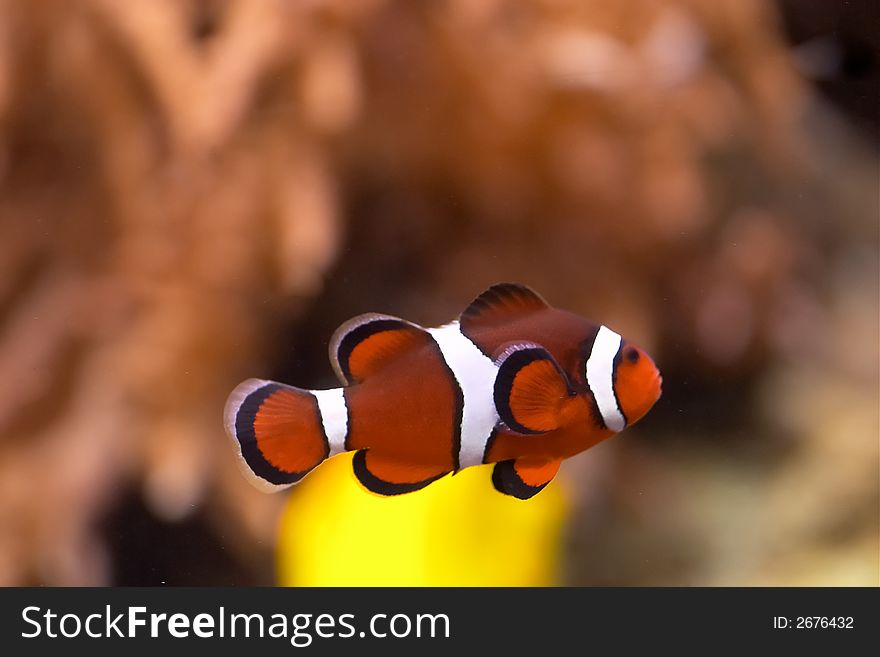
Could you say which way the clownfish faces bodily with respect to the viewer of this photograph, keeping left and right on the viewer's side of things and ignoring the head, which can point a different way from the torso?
facing to the right of the viewer
